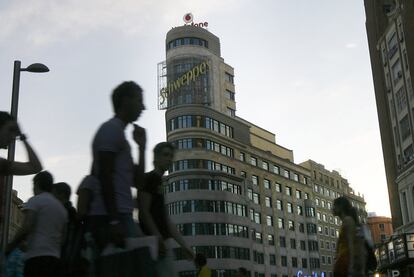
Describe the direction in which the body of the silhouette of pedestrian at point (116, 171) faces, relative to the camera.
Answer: to the viewer's right

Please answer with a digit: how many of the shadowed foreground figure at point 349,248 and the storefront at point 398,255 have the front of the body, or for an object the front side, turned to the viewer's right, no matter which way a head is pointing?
0

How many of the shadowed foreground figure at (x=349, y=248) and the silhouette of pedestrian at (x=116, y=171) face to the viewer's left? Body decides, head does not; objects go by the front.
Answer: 1

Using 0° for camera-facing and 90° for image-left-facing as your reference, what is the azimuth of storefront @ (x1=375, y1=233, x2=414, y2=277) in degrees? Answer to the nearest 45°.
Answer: approximately 45°

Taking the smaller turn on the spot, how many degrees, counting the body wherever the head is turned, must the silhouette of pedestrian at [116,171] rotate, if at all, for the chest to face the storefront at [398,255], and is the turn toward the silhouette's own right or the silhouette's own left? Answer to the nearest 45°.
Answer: approximately 45° to the silhouette's own left

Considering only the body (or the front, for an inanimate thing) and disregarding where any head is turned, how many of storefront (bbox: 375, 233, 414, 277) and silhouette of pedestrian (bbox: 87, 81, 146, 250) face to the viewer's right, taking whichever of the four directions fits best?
1

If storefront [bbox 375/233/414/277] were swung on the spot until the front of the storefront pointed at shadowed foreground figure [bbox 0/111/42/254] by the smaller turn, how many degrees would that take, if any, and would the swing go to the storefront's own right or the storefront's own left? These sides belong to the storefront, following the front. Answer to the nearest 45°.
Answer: approximately 45° to the storefront's own left

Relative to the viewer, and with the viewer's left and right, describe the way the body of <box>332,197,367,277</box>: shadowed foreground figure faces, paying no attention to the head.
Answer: facing to the left of the viewer

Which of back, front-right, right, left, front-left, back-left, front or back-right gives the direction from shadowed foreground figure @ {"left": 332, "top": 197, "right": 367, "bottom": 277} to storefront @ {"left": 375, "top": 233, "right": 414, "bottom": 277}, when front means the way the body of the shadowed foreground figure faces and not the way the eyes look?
right
